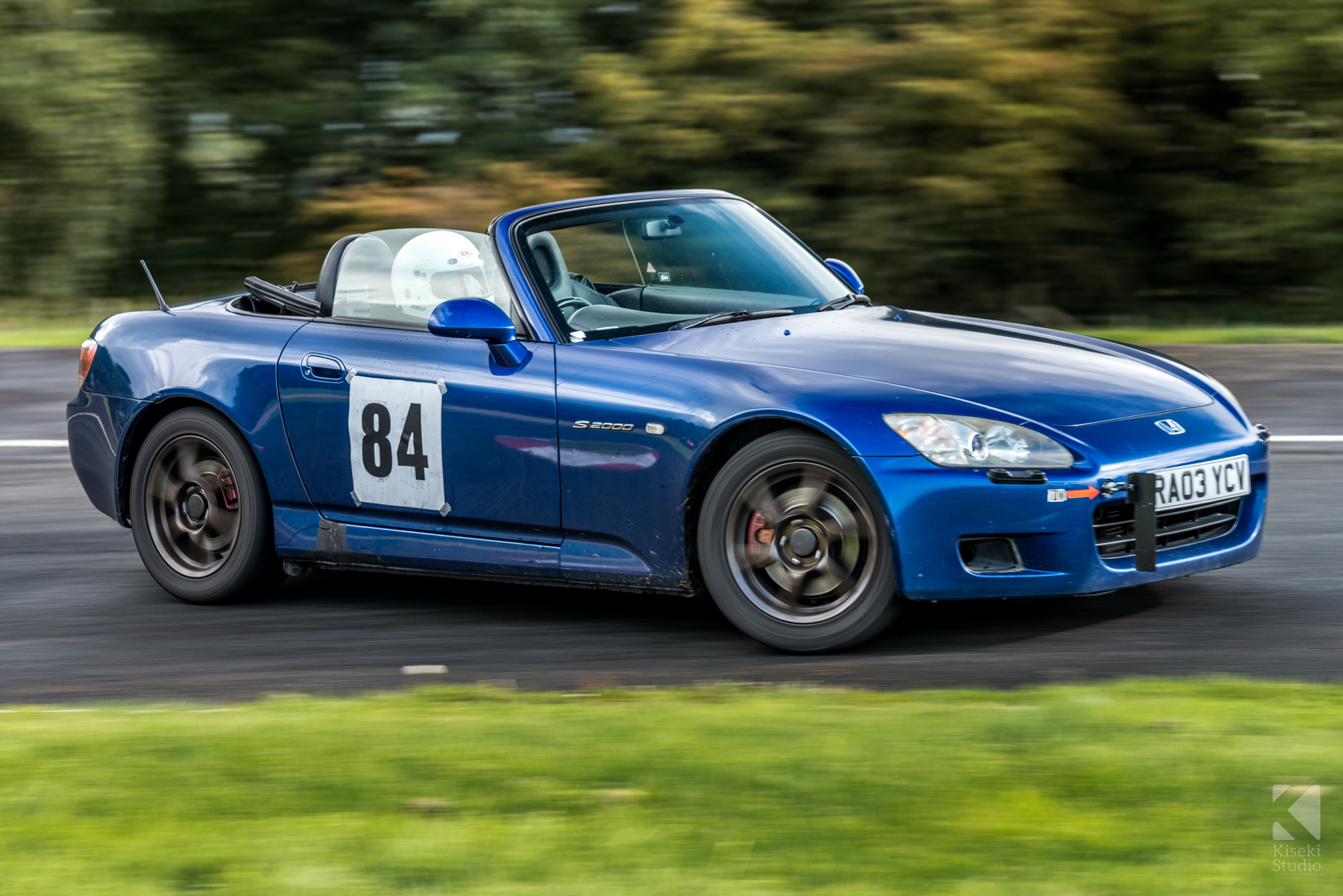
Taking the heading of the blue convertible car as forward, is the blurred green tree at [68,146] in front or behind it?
behind

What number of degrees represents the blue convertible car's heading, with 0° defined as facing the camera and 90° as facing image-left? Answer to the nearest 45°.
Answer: approximately 315°
